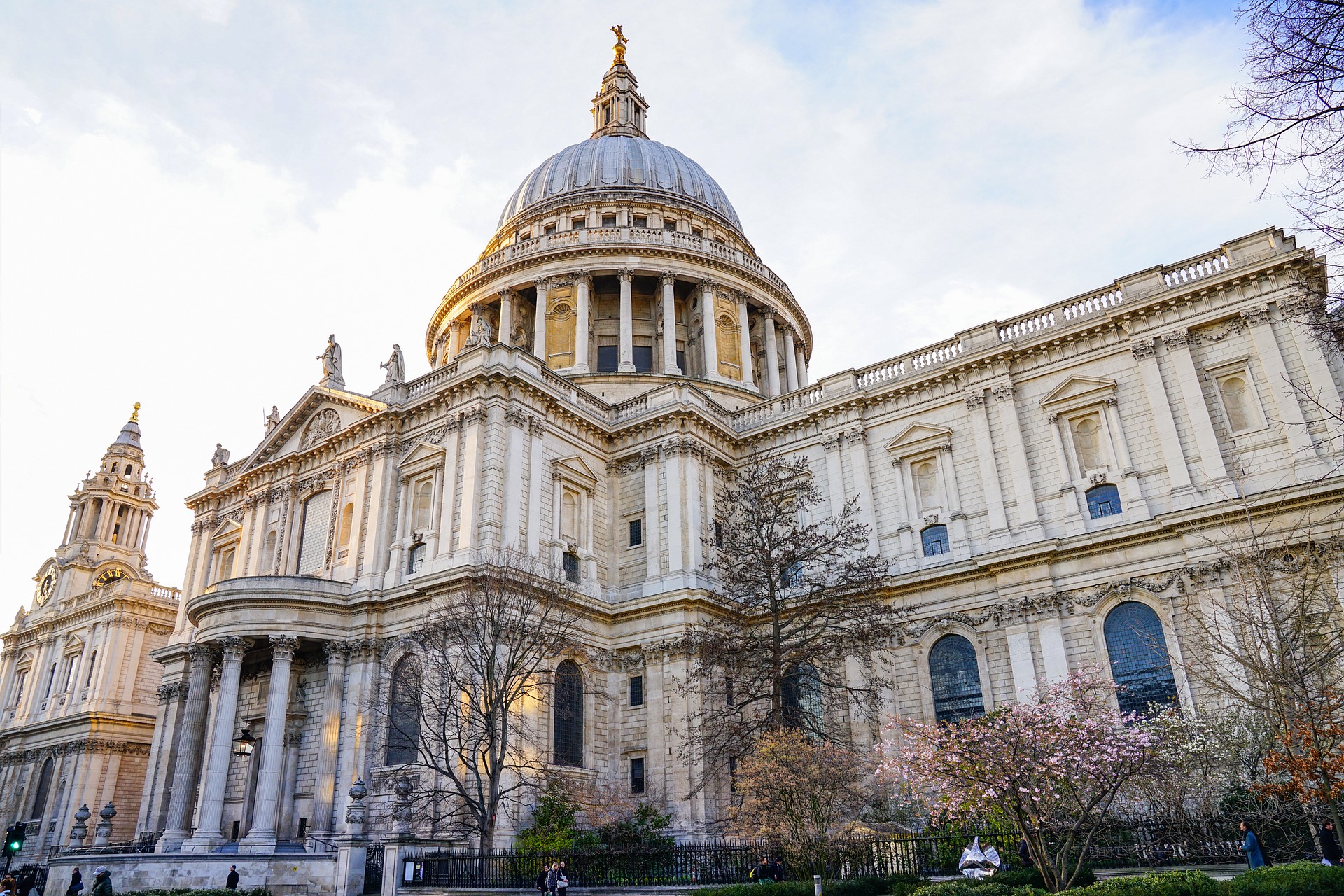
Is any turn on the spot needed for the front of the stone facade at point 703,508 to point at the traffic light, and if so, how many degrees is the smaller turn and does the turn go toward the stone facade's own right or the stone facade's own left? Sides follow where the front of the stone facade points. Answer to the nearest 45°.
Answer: approximately 45° to the stone facade's own right

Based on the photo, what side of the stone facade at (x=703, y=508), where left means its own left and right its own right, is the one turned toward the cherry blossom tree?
left

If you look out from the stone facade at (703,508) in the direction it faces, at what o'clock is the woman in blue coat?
The woman in blue coat is roughly at 9 o'clock from the stone facade.

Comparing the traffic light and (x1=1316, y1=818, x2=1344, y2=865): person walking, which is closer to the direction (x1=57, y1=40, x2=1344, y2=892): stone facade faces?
the traffic light

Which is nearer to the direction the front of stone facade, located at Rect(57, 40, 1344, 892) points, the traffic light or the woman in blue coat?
the traffic light

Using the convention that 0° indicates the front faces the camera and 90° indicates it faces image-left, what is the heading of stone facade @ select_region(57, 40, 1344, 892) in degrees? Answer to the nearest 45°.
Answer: approximately 45°

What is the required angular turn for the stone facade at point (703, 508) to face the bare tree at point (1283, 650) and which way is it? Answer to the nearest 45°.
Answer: approximately 90° to its left
